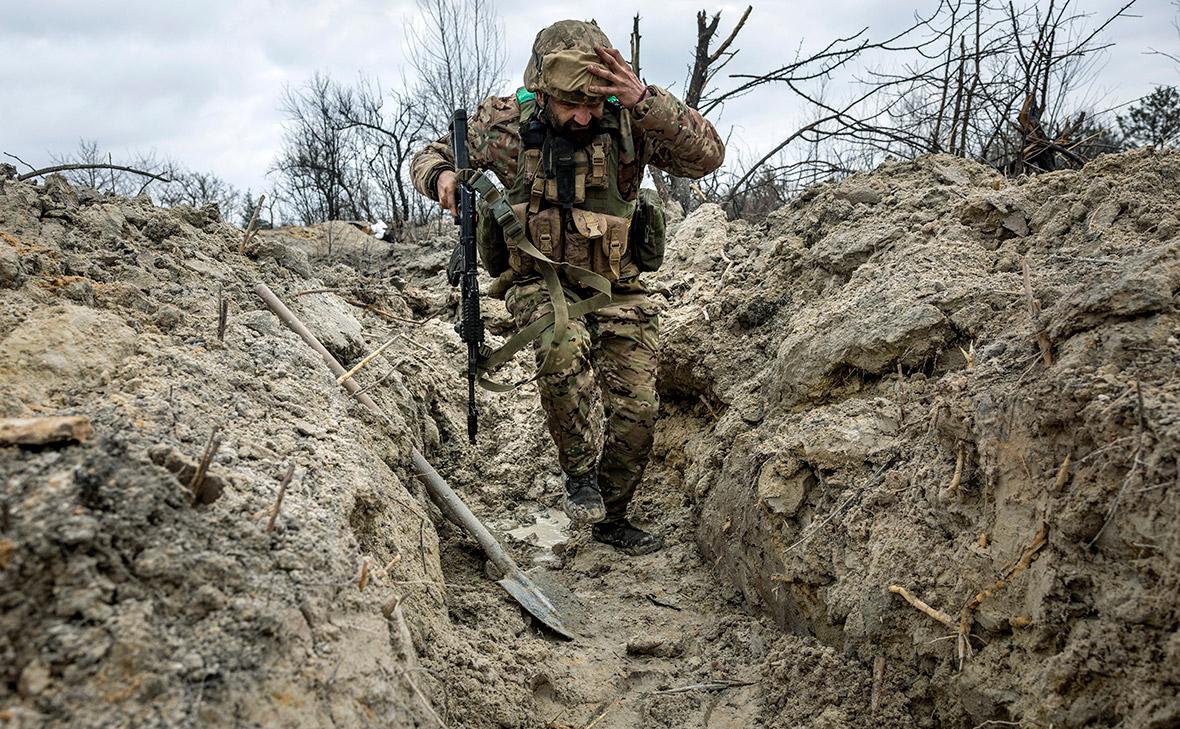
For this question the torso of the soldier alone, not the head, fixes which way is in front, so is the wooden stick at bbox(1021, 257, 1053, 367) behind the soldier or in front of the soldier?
in front

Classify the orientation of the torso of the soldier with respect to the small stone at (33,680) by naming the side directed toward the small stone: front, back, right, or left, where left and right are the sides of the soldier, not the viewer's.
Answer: front

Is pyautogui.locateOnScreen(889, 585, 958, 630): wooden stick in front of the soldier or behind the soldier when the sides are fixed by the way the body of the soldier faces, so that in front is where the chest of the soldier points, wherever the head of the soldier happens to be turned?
in front

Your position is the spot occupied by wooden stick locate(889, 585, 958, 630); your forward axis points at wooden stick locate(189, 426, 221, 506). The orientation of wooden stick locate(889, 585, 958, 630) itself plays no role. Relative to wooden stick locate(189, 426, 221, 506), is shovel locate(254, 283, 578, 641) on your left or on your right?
right

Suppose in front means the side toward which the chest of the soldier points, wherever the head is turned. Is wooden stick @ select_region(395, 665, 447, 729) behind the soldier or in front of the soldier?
in front

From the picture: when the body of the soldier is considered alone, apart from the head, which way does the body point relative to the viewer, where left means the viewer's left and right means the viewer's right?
facing the viewer
